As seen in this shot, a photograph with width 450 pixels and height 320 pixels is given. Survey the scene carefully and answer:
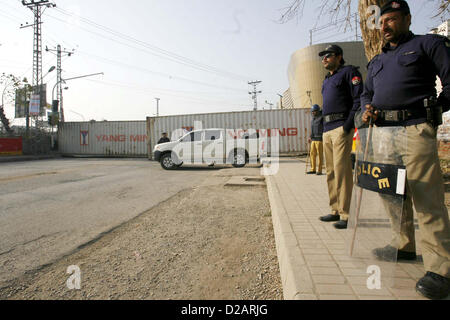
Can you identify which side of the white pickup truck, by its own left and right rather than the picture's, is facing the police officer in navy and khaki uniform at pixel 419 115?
left

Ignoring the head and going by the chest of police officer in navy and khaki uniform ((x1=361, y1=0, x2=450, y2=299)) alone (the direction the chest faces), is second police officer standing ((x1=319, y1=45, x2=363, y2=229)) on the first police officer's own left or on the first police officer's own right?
on the first police officer's own right

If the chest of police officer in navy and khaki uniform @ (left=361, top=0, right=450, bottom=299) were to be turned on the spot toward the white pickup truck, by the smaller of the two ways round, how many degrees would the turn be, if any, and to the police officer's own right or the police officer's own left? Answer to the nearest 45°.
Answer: approximately 90° to the police officer's own right

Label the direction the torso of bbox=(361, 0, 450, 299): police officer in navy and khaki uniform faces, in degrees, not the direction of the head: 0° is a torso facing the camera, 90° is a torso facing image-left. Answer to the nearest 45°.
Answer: approximately 45°

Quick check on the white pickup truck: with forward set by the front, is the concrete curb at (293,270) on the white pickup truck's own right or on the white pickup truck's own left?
on the white pickup truck's own left

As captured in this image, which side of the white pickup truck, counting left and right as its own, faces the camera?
left

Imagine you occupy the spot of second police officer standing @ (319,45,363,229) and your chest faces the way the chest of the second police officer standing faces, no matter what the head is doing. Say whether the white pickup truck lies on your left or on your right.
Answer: on your right
